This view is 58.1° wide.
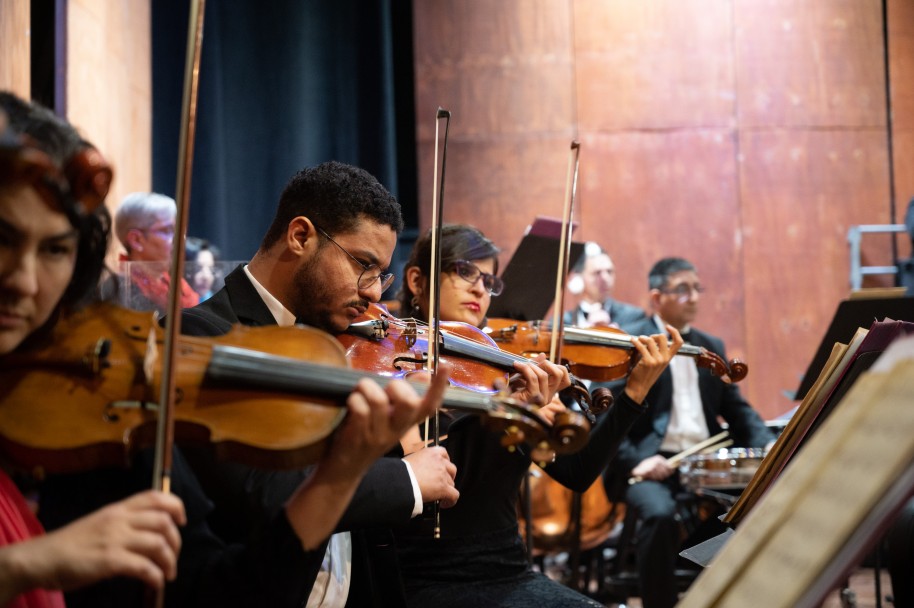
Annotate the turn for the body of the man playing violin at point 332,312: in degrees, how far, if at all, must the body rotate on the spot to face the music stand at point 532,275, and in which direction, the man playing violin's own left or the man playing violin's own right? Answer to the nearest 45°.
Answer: approximately 90° to the man playing violin's own left

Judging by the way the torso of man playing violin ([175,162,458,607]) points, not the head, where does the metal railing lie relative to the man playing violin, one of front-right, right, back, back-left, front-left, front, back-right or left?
left

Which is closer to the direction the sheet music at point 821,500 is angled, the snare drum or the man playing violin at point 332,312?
the man playing violin

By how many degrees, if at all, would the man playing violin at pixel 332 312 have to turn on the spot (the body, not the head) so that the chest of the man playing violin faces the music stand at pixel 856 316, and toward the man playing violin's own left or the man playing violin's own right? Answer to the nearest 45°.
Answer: approximately 45° to the man playing violin's own left

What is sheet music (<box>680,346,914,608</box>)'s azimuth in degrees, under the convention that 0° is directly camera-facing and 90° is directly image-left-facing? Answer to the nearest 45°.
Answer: approximately 45°

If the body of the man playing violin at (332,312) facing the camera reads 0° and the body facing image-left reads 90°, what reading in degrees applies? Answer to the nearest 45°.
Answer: approximately 315°

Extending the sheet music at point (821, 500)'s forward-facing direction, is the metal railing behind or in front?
behind

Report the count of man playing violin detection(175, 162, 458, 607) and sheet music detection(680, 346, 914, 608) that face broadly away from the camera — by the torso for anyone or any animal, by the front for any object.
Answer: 0

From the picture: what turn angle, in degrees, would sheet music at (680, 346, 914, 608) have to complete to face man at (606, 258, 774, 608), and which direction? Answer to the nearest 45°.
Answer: approximately 135° to its right
